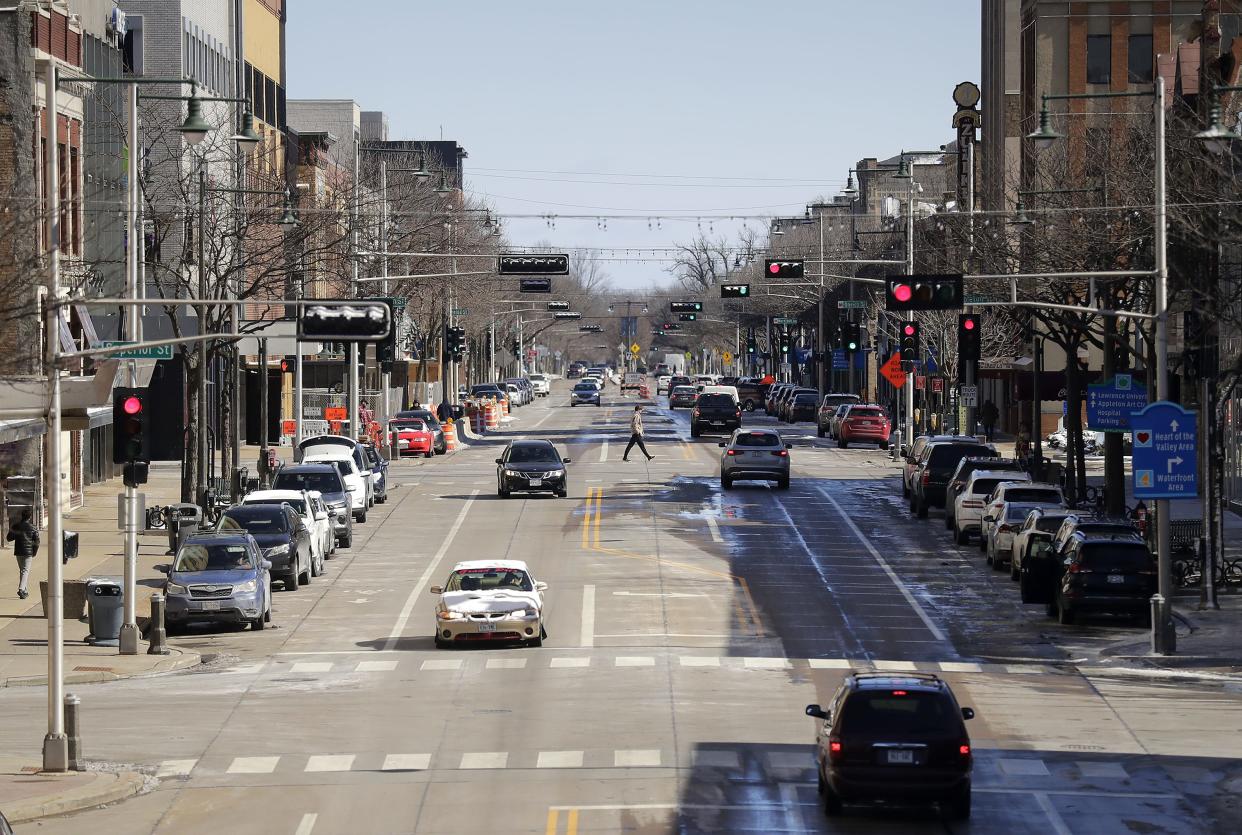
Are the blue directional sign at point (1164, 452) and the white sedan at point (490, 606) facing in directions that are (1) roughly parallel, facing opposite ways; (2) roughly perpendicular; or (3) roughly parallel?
roughly parallel

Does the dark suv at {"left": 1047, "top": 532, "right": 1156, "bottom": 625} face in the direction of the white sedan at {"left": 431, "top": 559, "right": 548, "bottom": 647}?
no

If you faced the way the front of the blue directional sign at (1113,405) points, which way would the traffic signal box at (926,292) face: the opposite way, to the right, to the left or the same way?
the same way

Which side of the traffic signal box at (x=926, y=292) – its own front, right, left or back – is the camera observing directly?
front

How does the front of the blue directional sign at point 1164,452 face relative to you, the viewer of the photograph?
facing the viewer

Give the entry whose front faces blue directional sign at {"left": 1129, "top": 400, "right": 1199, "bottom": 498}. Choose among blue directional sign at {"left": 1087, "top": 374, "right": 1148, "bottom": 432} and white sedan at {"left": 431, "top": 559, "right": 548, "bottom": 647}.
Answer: blue directional sign at {"left": 1087, "top": 374, "right": 1148, "bottom": 432}

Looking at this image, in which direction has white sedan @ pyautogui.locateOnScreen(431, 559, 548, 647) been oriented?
toward the camera

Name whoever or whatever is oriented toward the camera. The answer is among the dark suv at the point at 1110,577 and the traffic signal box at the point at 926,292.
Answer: the traffic signal box

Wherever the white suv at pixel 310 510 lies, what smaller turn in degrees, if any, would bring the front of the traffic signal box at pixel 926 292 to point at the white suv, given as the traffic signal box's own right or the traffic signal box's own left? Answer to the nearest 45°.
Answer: approximately 90° to the traffic signal box's own right

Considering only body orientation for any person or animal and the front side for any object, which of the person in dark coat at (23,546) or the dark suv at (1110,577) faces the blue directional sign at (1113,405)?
the dark suv

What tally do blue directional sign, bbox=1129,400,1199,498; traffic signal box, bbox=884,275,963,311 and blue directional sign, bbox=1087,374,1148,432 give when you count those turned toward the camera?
3

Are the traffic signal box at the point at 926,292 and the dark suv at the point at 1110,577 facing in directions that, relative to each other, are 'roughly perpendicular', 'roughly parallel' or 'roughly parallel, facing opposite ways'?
roughly parallel, facing opposite ways

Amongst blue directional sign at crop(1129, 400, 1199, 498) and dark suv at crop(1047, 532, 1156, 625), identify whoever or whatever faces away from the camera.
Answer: the dark suv

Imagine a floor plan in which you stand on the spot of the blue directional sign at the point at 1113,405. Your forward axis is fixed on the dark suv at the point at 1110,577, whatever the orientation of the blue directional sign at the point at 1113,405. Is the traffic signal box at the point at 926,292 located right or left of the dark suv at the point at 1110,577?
right

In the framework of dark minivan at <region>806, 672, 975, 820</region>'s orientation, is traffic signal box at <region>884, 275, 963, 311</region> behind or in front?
in front

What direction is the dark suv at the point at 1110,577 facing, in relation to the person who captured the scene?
facing away from the viewer
